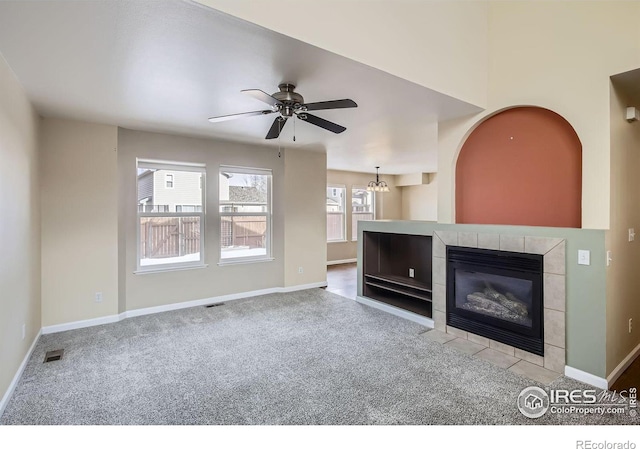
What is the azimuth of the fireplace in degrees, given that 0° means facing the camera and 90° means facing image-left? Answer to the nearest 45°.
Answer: approximately 45°

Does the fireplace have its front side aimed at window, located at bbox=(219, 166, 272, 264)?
no

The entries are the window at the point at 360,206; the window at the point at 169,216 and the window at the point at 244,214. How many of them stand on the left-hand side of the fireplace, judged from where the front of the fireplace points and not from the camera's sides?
0

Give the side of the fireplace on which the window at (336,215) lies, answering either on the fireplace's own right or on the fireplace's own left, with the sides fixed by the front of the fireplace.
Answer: on the fireplace's own right

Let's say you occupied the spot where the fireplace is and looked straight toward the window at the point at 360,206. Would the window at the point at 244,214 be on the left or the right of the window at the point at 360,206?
left

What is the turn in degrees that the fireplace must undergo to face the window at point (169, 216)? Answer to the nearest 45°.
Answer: approximately 45° to its right

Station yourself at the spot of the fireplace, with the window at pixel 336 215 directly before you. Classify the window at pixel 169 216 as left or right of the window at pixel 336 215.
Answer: left

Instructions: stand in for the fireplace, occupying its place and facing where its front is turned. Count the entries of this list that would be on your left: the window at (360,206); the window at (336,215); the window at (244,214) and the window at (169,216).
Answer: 0

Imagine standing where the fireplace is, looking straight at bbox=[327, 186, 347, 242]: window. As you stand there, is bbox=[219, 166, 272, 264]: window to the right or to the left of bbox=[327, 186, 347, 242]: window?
left
